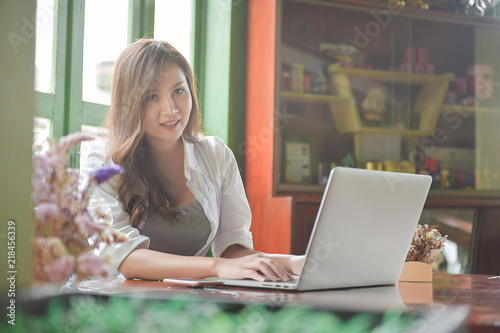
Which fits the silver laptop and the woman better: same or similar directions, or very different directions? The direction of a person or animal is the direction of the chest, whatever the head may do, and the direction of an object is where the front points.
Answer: very different directions

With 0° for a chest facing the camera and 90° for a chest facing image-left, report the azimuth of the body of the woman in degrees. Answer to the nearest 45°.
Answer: approximately 315°

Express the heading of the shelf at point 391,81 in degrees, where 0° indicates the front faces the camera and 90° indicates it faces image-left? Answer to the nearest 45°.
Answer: approximately 0°

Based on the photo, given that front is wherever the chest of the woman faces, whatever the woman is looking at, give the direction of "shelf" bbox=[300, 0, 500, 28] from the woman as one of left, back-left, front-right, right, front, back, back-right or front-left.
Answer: left

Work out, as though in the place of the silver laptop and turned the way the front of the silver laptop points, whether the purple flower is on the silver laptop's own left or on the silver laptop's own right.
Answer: on the silver laptop's own left

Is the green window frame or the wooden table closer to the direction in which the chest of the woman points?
the wooden table

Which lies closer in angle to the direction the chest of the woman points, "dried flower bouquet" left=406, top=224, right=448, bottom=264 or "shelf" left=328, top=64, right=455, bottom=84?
the dried flower bouquet

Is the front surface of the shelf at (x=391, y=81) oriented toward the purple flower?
yes

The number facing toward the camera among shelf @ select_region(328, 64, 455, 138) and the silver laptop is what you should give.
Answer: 1

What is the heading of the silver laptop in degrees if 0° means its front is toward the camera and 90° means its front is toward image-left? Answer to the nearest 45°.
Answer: approximately 135°

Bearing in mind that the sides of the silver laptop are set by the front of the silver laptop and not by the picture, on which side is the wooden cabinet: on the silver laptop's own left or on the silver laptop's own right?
on the silver laptop's own right
